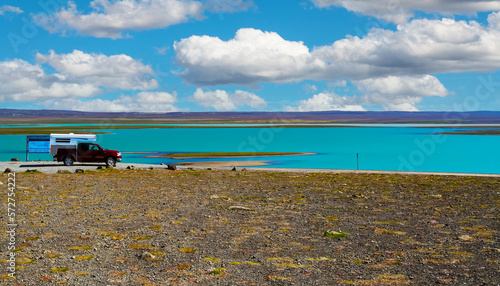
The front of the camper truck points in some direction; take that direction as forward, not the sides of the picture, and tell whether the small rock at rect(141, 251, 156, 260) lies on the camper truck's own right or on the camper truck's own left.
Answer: on the camper truck's own right

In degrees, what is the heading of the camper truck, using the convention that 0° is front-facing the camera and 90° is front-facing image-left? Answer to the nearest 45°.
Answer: approximately 270°

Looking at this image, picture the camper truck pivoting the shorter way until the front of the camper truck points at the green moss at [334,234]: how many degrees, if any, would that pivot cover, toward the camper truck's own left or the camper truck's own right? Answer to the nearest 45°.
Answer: approximately 90° to the camper truck's own right
